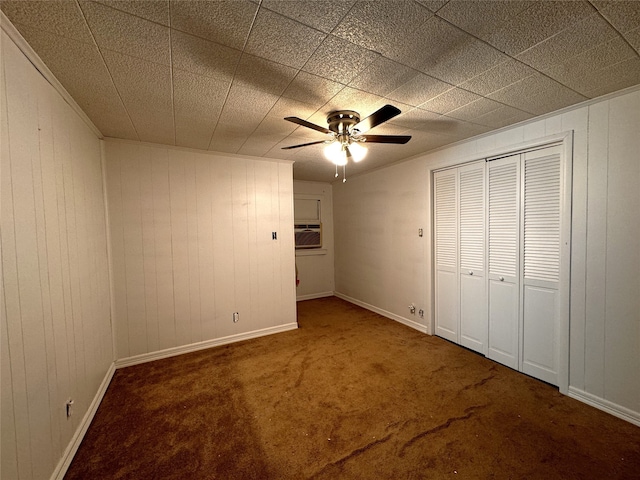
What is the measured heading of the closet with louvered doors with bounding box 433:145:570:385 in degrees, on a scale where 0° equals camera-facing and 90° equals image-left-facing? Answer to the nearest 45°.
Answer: approximately 45°

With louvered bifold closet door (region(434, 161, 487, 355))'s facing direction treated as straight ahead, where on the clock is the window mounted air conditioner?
The window mounted air conditioner is roughly at 2 o'clock from the louvered bifold closet door.

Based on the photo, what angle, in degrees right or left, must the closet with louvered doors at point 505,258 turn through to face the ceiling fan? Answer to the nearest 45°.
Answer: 0° — it already faces it

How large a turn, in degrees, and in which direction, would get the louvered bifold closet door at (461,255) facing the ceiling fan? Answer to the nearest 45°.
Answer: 0° — it already faces it

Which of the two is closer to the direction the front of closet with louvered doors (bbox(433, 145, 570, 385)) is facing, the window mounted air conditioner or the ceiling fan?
the ceiling fan

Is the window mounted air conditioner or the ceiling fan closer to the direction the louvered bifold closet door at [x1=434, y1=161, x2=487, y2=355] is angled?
the ceiling fan

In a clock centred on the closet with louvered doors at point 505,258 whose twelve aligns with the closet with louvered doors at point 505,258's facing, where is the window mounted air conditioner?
The window mounted air conditioner is roughly at 2 o'clock from the closet with louvered doors.

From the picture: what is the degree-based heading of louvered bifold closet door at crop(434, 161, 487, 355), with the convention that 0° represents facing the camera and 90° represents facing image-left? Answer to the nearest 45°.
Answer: approximately 45°
